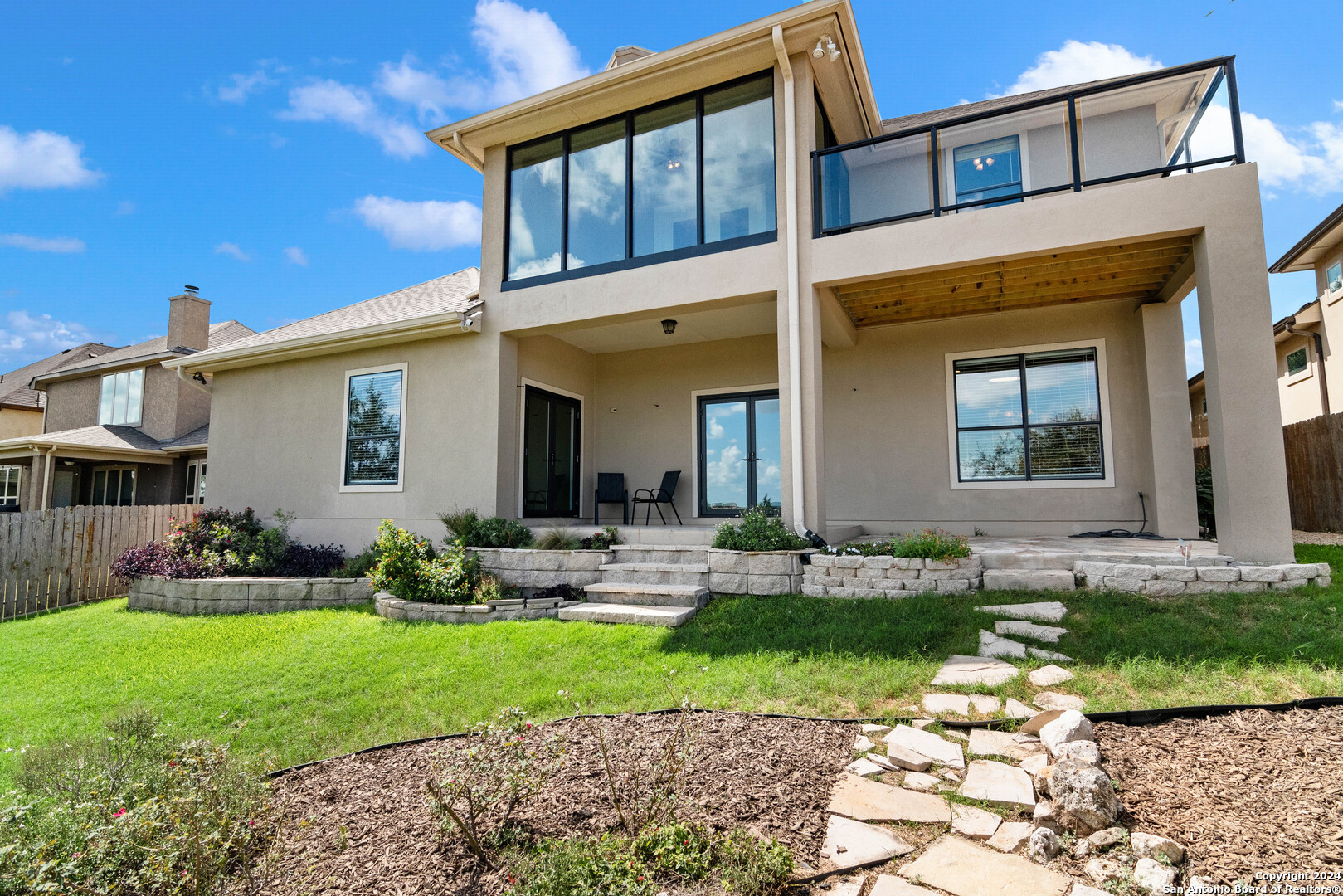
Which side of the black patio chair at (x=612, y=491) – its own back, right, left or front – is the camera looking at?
front

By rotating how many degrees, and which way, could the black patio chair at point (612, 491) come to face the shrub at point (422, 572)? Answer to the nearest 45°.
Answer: approximately 45° to its right

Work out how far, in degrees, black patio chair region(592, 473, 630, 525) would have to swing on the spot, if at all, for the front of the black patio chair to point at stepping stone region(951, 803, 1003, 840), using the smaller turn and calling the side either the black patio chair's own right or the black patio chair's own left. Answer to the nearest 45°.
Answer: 0° — it already faces it

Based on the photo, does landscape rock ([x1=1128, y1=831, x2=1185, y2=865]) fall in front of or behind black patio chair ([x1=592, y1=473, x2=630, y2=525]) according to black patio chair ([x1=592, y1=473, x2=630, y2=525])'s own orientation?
in front

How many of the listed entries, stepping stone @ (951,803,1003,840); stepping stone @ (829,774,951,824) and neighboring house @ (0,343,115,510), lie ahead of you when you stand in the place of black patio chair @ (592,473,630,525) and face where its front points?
2

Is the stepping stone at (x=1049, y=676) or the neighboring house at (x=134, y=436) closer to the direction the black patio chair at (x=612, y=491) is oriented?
the stepping stone

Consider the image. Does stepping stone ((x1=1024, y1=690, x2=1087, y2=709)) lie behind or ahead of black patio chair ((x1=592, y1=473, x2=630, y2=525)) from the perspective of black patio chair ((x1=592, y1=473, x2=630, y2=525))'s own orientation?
ahead

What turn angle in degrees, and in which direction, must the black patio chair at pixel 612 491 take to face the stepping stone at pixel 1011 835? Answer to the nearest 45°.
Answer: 0° — it already faces it

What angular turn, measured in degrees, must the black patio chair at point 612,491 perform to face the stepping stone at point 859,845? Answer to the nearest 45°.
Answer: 0° — it already faces it

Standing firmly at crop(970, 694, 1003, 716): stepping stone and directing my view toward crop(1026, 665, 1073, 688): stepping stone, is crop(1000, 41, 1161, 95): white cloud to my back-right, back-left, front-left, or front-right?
front-left

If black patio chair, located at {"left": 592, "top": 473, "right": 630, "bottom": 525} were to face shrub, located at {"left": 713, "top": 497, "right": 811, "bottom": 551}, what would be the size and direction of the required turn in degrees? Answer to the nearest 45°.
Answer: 0° — it already faces it

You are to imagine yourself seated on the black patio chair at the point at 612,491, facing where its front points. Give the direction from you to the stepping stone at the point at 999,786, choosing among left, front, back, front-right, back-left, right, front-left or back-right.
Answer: front

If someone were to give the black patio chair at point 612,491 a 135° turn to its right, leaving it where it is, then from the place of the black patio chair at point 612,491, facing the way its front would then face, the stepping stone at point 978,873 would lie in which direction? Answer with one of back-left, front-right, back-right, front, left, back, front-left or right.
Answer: back-left

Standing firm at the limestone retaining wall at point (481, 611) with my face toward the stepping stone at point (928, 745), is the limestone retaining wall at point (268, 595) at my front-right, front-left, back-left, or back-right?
back-right

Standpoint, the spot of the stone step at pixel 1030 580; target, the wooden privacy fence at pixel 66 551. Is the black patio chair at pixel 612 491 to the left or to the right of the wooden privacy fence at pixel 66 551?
right

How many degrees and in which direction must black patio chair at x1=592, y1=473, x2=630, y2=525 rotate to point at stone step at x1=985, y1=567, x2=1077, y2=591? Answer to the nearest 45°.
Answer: approximately 45° to its left

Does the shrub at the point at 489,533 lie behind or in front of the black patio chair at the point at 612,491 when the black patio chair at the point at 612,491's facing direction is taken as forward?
in front

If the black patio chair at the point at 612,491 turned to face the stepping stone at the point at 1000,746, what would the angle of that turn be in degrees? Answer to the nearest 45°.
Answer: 0° — it already faces it

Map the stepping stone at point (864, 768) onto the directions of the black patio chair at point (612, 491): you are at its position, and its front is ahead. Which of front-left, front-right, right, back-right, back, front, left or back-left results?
front

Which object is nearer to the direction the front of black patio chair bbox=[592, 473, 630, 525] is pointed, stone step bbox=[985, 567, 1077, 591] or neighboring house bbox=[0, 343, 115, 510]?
the stone step
